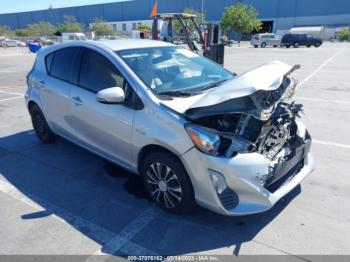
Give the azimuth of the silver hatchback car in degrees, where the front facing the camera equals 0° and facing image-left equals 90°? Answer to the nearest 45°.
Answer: approximately 315°

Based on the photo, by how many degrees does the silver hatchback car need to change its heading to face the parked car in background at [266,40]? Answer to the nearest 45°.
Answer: approximately 135° to its left

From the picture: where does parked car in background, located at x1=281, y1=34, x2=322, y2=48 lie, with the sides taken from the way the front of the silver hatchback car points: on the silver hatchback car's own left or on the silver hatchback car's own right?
on the silver hatchback car's own left

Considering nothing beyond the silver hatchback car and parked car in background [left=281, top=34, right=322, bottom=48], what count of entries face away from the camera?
0
